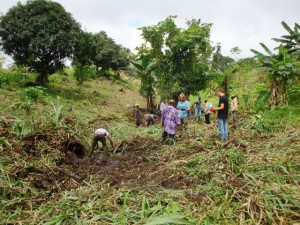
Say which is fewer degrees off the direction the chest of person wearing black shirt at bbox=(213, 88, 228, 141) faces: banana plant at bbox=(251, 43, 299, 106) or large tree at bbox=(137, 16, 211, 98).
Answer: the large tree

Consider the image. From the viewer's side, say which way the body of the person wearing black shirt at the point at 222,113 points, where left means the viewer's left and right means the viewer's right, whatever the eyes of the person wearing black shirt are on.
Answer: facing to the left of the viewer

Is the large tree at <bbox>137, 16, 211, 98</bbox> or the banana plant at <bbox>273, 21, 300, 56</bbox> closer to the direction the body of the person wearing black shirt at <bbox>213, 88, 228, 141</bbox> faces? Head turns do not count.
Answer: the large tree

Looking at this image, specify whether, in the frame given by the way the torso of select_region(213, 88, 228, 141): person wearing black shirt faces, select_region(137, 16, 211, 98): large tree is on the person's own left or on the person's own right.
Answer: on the person's own right

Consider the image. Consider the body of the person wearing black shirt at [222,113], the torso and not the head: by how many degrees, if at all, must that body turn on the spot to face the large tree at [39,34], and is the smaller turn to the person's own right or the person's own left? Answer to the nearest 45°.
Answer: approximately 45° to the person's own right

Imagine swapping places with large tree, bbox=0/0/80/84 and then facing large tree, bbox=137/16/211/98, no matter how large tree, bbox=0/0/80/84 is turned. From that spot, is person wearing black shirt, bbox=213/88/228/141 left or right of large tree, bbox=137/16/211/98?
right

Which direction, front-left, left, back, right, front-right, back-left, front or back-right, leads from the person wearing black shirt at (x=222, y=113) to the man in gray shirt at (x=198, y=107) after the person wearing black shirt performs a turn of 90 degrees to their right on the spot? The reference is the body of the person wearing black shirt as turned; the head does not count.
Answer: front

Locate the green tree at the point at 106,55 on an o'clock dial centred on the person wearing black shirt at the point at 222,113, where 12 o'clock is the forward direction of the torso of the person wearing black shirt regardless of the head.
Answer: The green tree is roughly at 2 o'clock from the person wearing black shirt.

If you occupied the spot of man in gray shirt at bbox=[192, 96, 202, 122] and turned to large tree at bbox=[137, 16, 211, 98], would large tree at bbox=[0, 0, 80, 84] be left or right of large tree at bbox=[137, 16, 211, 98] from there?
left

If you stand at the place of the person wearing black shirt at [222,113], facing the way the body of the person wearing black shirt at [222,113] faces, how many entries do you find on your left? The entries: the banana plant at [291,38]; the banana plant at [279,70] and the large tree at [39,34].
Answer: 0
